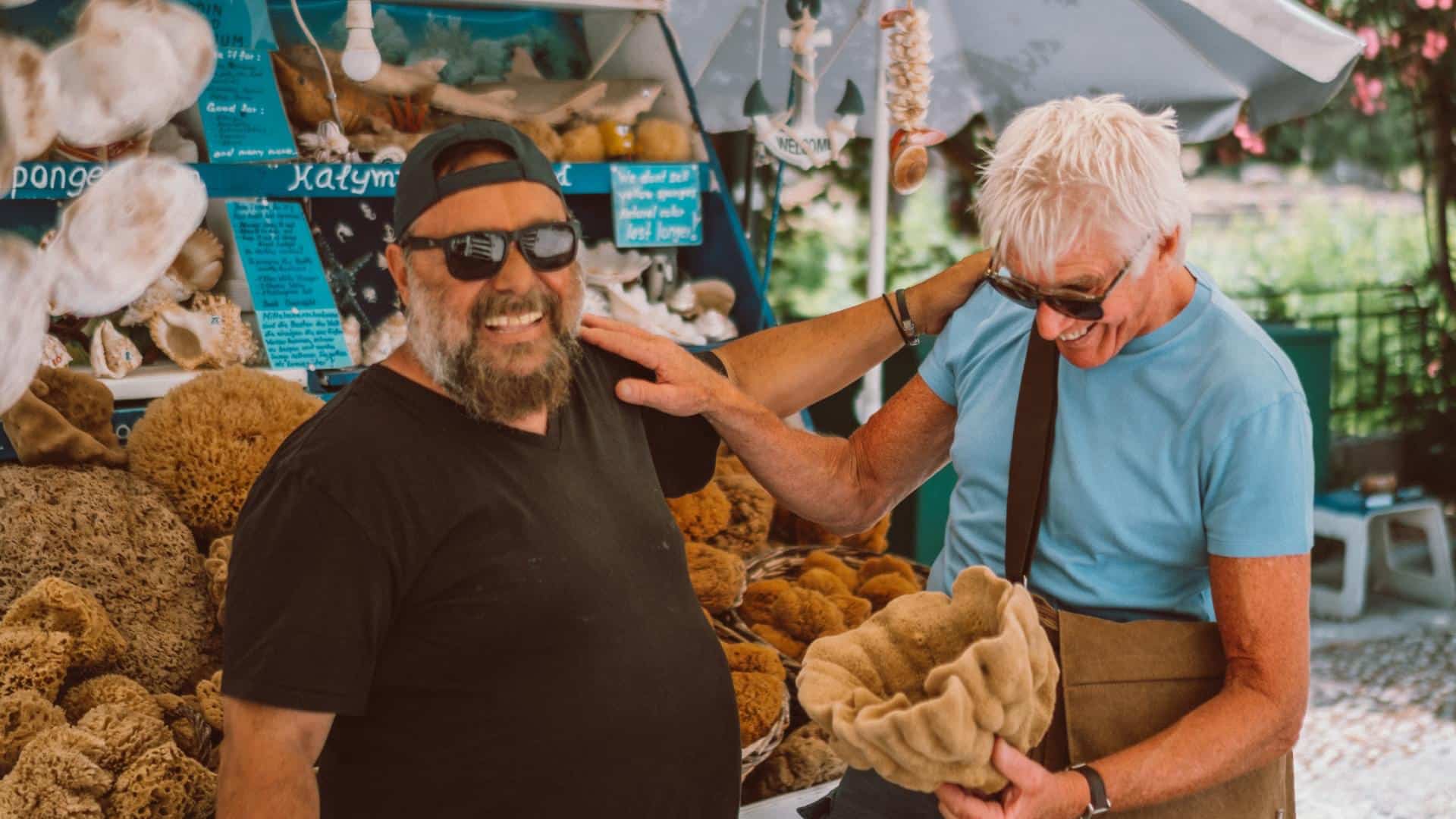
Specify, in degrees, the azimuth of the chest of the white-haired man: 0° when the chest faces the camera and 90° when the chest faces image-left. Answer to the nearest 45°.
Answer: approximately 45°

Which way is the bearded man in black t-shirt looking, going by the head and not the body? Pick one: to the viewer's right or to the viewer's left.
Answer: to the viewer's right

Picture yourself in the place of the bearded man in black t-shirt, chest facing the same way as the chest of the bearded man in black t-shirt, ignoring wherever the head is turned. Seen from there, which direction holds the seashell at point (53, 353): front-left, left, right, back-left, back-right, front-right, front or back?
back

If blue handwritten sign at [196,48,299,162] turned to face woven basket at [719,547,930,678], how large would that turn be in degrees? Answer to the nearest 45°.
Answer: approximately 90° to its left

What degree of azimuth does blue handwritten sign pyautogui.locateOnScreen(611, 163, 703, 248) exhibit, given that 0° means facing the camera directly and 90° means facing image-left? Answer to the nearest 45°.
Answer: approximately 0°

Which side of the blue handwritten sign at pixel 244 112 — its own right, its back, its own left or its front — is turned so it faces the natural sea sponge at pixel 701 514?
left

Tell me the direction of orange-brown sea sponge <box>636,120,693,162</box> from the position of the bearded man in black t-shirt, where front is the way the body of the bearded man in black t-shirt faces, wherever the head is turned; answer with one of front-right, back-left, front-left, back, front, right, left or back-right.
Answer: back-left
